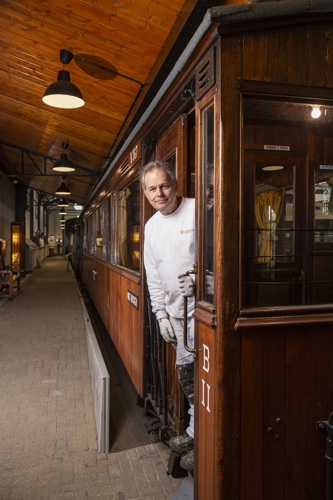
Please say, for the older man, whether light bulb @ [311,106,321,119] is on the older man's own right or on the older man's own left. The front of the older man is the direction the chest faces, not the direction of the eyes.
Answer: on the older man's own left

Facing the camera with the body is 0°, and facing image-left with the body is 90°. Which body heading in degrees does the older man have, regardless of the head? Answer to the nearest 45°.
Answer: approximately 0°

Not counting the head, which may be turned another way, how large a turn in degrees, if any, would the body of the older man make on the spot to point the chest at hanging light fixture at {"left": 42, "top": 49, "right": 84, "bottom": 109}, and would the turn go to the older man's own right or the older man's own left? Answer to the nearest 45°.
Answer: approximately 135° to the older man's own right
